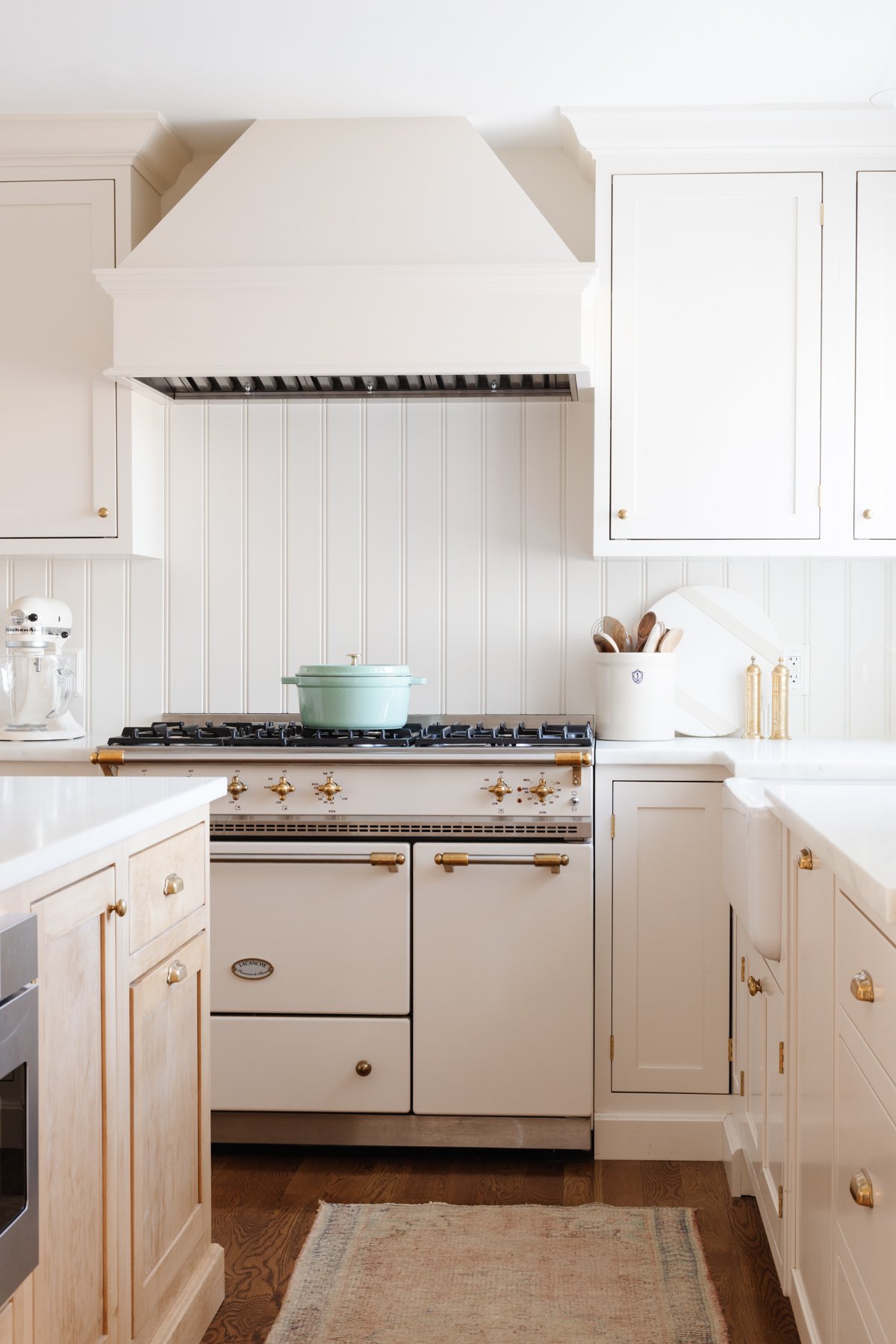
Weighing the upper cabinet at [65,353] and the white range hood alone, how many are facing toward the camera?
2

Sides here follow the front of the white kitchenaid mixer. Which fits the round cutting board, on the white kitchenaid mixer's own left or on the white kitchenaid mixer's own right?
on the white kitchenaid mixer's own left

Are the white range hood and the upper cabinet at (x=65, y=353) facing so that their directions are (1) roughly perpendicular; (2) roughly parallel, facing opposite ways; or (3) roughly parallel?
roughly parallel

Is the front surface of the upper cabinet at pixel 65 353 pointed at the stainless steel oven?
yes

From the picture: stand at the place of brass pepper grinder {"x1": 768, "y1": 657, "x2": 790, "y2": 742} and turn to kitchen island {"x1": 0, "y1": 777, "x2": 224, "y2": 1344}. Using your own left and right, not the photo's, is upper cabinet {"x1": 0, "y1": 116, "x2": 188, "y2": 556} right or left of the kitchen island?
right

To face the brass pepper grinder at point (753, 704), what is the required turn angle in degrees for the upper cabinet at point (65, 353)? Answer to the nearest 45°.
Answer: approximately 90° to its left

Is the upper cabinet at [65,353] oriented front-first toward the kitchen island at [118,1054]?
yes

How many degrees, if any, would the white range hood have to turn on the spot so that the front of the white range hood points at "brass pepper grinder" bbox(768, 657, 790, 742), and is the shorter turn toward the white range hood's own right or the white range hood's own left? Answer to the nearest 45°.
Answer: approximately 90° to the white range hood's own left

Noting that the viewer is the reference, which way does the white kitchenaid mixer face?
facing the viewer and to the left of the viewer

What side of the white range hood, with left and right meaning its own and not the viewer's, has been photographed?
front
